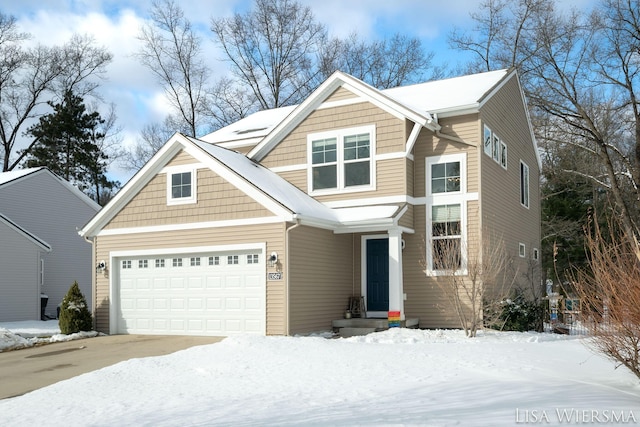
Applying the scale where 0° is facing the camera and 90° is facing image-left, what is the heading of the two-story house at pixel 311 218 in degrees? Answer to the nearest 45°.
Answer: approximately 45°

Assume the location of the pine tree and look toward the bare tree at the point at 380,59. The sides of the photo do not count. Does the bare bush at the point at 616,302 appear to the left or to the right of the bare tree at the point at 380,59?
right

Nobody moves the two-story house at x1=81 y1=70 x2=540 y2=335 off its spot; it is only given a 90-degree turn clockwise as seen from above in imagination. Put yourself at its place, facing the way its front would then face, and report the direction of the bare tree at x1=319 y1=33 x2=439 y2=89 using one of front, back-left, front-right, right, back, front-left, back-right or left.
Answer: front-right

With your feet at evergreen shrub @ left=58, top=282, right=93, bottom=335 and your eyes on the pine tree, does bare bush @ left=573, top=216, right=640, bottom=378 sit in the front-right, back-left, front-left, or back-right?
back-right

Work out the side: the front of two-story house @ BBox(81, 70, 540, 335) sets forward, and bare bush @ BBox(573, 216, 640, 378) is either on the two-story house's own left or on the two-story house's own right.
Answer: on the two-story house's own left
